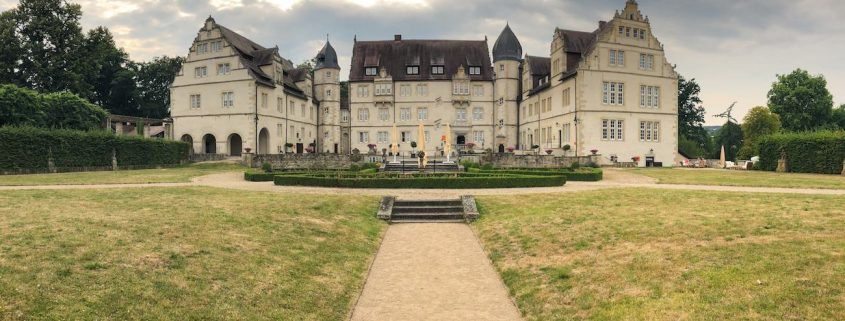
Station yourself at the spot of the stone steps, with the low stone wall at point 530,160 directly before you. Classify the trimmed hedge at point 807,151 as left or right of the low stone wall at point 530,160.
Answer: right

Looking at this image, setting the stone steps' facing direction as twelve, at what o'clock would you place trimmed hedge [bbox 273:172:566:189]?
The trimmed hedge is roughly at 6 o'clock from the stone steps.

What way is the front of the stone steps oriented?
toward the camera

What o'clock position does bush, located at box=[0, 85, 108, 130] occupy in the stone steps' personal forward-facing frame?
The bush is roughly at 4 o'clock from the stone steps.

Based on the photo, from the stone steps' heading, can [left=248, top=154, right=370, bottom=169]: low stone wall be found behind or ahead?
behind

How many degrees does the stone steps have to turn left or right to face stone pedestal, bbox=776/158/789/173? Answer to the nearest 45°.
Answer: approximately 135° to its left

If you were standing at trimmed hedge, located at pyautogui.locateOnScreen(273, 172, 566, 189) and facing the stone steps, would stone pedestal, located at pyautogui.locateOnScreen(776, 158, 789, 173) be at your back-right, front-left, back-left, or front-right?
back-left

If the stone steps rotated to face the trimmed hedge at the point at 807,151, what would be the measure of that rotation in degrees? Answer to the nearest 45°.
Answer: approximately 135° to its left

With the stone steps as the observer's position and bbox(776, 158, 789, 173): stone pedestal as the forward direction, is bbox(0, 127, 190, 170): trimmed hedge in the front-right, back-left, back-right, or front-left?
back-left

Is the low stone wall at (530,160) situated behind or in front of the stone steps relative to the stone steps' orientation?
behind
